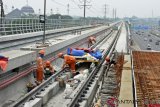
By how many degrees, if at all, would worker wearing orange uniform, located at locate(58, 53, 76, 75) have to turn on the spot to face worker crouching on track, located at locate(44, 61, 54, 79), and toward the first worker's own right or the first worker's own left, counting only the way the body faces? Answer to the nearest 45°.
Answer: approximately 45° to the first worker's own left

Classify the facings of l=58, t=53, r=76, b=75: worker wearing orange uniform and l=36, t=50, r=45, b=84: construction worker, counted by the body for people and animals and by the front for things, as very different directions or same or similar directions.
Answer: very different directions

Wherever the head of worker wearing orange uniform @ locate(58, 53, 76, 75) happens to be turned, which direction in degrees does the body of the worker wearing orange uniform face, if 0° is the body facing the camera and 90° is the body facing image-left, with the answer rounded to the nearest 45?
approximately 90°

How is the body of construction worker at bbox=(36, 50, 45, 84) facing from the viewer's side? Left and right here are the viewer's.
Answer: facing to the right of the viewer

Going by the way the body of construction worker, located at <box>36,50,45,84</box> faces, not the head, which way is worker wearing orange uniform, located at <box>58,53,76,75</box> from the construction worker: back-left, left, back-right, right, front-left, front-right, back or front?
front-left

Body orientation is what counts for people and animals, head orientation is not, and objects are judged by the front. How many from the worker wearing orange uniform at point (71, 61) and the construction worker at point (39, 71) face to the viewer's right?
1
